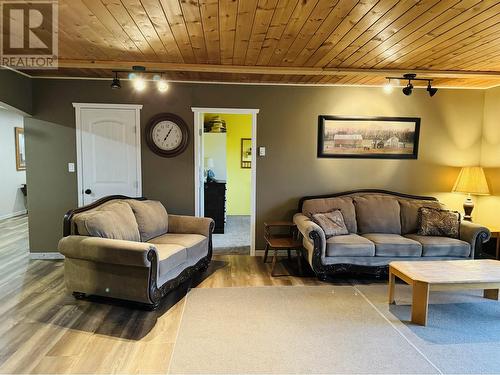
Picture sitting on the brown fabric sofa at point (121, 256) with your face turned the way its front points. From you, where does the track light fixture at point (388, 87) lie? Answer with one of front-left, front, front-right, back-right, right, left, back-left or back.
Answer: front-left

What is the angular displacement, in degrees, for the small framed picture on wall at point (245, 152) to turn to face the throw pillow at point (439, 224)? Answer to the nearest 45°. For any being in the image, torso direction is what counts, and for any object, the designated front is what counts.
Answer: approximately 45° to its left

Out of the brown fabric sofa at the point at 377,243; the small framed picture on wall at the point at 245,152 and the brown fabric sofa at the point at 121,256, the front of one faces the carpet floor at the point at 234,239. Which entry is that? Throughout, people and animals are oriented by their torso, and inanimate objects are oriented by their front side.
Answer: the small framed picture on wall

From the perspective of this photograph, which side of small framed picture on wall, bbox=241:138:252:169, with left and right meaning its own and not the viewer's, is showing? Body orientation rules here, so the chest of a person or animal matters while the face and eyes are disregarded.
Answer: front

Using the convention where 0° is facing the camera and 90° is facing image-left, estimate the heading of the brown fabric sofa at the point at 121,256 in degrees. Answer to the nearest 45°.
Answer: approximately 315°

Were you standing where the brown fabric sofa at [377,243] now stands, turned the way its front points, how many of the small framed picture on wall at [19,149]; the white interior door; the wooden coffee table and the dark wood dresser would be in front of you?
1

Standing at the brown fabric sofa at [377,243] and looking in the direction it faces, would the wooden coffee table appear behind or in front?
in front

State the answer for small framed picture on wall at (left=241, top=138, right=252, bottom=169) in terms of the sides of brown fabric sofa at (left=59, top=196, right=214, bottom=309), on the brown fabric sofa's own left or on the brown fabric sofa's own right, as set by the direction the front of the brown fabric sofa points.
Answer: on the brown fabric sofa's own left

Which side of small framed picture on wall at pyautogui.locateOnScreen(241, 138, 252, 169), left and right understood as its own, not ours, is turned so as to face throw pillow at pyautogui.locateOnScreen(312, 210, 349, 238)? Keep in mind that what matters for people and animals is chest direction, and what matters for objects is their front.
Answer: front

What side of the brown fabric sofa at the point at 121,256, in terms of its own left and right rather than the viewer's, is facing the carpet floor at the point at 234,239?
left

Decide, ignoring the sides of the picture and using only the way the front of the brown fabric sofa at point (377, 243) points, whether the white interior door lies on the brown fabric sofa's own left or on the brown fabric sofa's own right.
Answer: on the brown fabric sofa's own right

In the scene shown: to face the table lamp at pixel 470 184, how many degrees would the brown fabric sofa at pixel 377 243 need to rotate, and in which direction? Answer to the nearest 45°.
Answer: approximately 90° to its left
